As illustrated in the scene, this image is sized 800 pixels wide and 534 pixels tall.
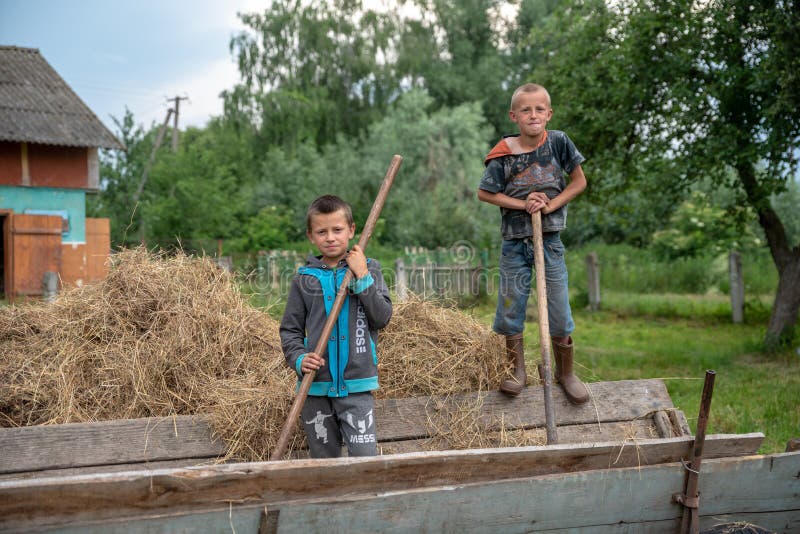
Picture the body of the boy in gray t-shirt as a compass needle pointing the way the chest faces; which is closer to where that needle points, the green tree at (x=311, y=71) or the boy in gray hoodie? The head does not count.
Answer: the boy in gray hoodie

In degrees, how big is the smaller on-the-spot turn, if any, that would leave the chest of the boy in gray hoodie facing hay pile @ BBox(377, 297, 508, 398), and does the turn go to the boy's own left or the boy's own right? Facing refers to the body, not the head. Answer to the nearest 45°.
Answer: approximately 135° to the boy's own left

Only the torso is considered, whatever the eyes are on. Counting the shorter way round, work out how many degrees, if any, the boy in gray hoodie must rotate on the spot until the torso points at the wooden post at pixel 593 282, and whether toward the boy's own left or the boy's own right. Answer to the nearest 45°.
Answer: approximately 135° to the boy's own left

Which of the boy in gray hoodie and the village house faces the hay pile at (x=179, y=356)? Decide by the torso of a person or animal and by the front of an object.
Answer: the village house

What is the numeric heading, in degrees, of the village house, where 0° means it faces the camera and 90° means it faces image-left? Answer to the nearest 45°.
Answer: approximately 0°

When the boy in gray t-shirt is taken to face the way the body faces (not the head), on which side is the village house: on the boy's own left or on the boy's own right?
on the boy's own right

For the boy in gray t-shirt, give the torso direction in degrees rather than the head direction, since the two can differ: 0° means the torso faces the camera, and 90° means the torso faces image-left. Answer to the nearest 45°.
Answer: approximately 0°

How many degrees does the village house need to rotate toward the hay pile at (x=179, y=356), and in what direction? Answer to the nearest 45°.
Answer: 0° — it already faces it

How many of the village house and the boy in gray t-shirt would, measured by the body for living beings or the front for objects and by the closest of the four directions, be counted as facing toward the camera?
2

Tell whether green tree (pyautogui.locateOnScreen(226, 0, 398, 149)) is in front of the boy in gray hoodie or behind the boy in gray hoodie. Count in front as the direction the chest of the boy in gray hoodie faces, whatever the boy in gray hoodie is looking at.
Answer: behind
